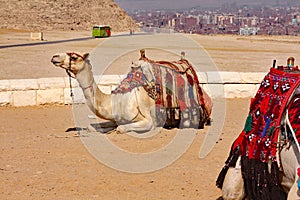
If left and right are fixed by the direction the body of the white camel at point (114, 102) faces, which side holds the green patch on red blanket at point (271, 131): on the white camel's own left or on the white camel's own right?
on the white camel's own left

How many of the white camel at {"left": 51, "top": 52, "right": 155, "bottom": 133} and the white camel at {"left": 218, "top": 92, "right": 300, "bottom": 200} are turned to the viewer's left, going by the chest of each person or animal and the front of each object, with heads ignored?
1

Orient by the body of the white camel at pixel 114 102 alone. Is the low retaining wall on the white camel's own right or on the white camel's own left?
on the white camel's own right

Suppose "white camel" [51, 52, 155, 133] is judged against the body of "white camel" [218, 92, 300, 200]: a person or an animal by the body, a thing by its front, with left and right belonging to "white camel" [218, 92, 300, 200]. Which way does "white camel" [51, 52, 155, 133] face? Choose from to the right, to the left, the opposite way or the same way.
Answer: the opposite way

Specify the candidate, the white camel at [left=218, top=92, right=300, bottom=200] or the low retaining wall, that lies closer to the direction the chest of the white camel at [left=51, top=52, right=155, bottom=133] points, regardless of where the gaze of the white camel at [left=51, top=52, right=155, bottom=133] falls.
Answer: the low retaining wall

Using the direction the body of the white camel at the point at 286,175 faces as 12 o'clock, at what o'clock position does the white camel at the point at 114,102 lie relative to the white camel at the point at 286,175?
the white camel at the point at 114,102 is roughly at 8 o'clock from the white camel at the point at 286,175.

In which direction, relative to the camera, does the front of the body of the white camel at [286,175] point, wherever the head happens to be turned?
to the viewer's right

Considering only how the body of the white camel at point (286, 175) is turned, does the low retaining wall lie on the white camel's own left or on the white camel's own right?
on the white camel's own left

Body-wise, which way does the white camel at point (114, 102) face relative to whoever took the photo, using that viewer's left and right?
facing to the left of the viewer

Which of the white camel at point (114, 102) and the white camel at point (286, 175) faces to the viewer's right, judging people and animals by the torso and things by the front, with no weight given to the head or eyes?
the white camel at point (286, 175)
